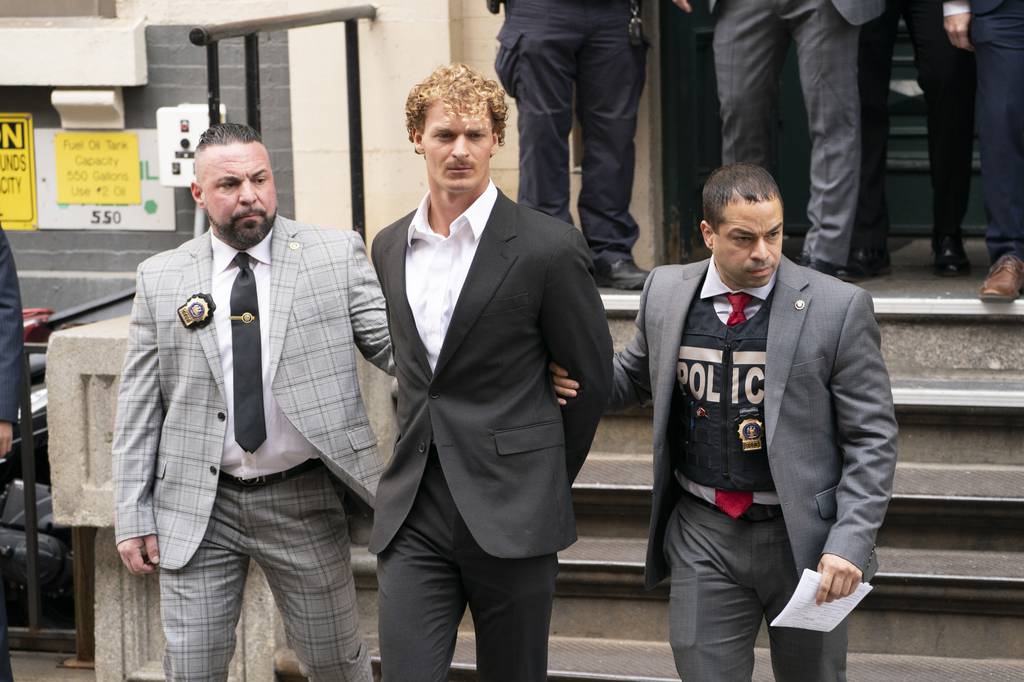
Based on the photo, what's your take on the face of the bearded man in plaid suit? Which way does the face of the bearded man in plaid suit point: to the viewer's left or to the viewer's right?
to the viewer's right

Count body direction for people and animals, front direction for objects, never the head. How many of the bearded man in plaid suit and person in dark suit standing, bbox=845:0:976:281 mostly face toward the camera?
2

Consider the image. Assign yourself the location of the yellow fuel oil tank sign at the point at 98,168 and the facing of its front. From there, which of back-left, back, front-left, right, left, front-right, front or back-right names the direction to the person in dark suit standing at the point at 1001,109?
front-left

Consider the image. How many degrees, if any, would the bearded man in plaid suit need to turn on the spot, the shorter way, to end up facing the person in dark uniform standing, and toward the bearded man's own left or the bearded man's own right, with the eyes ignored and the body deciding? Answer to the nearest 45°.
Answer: approximately 135° to the bearded man's own left

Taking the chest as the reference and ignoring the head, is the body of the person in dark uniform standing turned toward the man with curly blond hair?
yes

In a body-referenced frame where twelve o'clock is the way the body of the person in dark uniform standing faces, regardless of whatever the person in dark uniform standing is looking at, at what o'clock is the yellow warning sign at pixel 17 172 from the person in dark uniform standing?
The yellow warning sign is roughly at 4 o'clock from the person in dark uniform standing.

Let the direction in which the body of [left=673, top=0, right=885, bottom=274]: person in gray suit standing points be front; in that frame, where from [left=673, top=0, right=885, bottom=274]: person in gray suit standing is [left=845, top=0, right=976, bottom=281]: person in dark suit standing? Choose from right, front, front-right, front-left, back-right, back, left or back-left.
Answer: back-left
